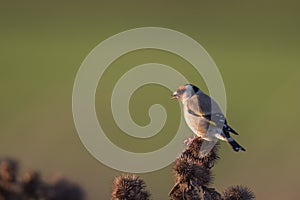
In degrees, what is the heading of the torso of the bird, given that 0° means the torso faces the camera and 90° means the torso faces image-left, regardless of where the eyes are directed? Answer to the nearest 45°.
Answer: approximately 90°
